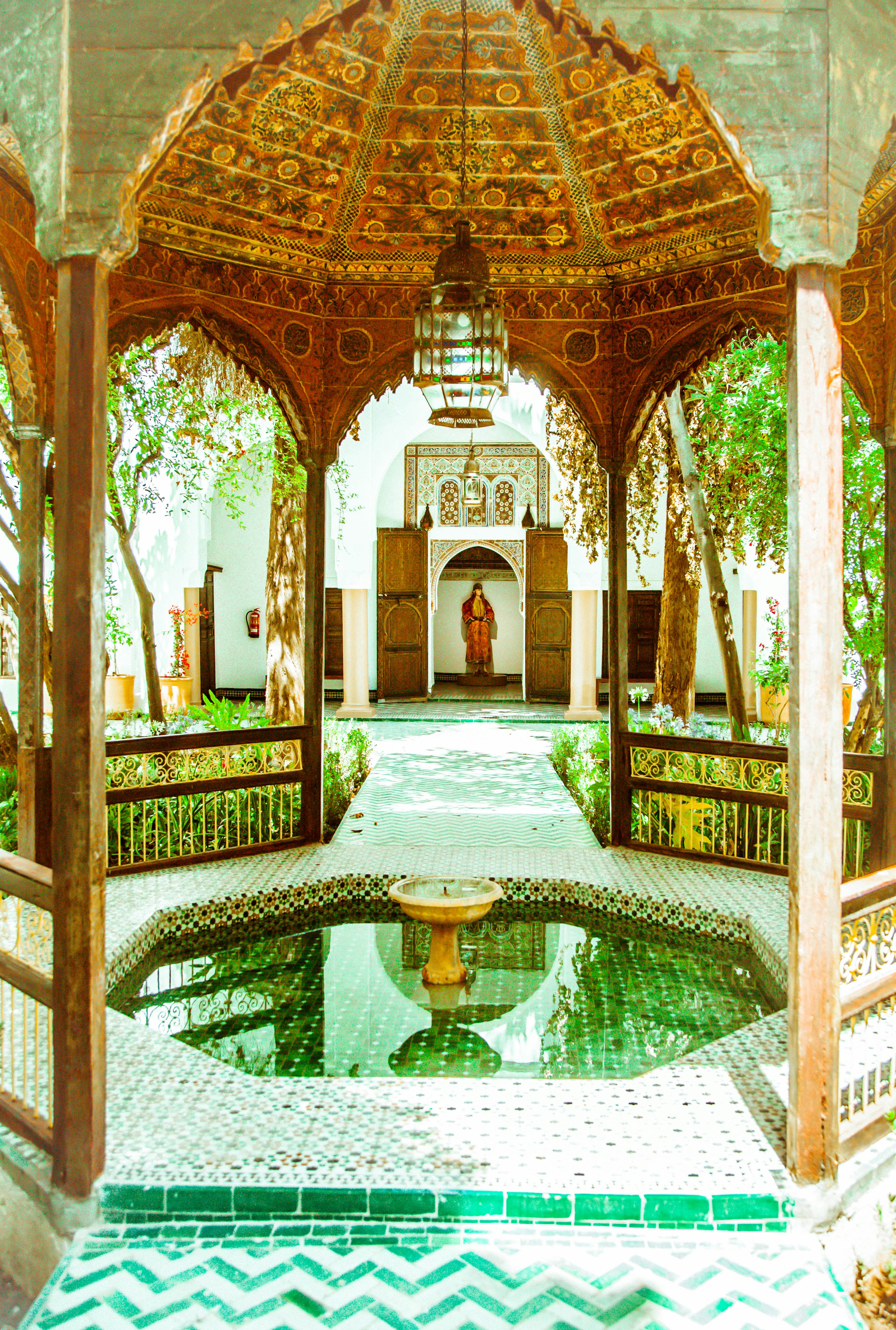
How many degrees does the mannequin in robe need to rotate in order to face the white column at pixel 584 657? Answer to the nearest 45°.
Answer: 0° — it already faces it

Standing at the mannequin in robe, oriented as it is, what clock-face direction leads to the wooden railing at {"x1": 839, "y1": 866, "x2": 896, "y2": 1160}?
The wooden railing is roughly at 12 o'clock from the mannequin in robe.

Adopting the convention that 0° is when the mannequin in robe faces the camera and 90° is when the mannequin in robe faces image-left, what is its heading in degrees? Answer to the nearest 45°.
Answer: approximately 0°

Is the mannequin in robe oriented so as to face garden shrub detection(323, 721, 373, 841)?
yes

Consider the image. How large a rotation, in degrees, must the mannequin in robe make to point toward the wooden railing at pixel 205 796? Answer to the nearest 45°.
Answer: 0° — it already faces it

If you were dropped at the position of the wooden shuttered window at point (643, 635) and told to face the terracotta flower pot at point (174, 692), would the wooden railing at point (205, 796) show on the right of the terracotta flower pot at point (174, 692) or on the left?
left

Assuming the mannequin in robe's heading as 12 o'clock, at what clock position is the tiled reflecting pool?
The tiled reflecting pool is roughly at 12 o'clock from the mannequin in robe.

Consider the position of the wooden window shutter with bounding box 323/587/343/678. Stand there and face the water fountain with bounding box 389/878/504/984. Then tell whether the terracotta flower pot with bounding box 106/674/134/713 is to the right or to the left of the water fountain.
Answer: right

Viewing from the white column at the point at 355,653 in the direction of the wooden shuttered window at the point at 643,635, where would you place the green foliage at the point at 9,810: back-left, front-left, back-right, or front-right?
back-right

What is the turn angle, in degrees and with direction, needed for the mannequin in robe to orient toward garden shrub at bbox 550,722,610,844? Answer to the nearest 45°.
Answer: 0° — it already faces it

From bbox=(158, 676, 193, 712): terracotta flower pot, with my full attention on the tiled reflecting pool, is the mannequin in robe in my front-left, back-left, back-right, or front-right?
back-left

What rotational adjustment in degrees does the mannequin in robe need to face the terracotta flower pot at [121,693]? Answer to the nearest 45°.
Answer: approximately 45° to its right

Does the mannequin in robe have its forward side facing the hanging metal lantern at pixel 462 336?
yes
